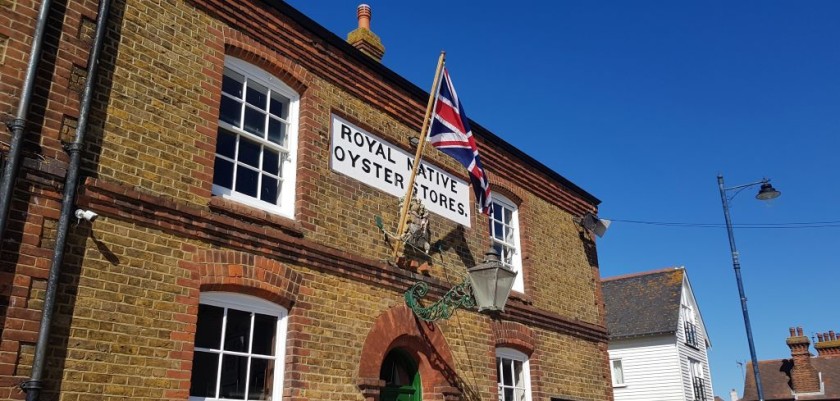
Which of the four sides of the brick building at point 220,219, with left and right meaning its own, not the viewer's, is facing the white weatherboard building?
left

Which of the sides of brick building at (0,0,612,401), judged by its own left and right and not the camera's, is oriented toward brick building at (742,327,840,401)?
left
